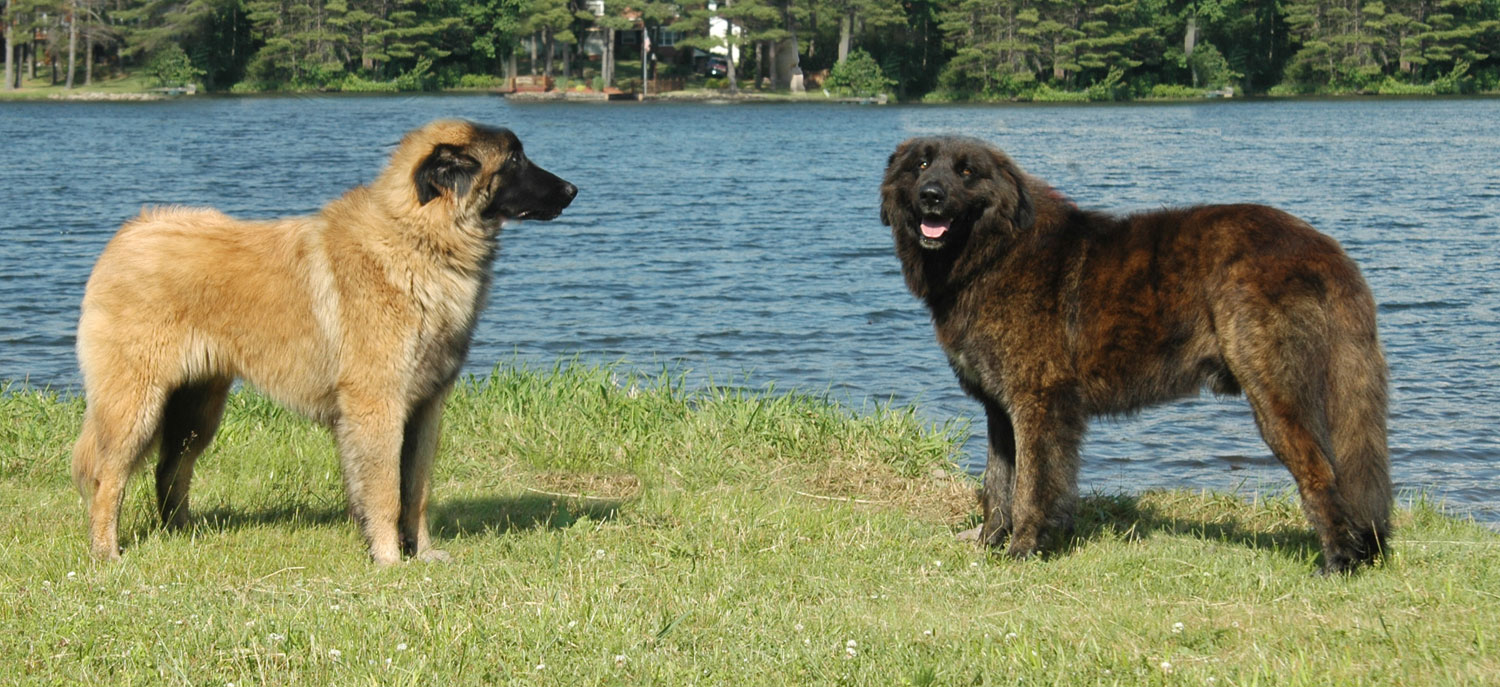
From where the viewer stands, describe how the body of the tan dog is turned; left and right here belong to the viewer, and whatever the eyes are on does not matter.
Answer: facing to the right of the viewer

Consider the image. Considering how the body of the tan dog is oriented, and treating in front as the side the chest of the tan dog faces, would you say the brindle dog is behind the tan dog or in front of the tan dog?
in front

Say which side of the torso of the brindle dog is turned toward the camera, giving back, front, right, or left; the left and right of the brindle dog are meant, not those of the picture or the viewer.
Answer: left

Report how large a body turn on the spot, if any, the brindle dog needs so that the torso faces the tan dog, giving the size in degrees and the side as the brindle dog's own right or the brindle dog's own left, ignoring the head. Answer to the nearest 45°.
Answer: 0° — it already faces it

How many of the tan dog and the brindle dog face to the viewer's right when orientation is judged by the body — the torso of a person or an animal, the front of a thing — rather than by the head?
1
